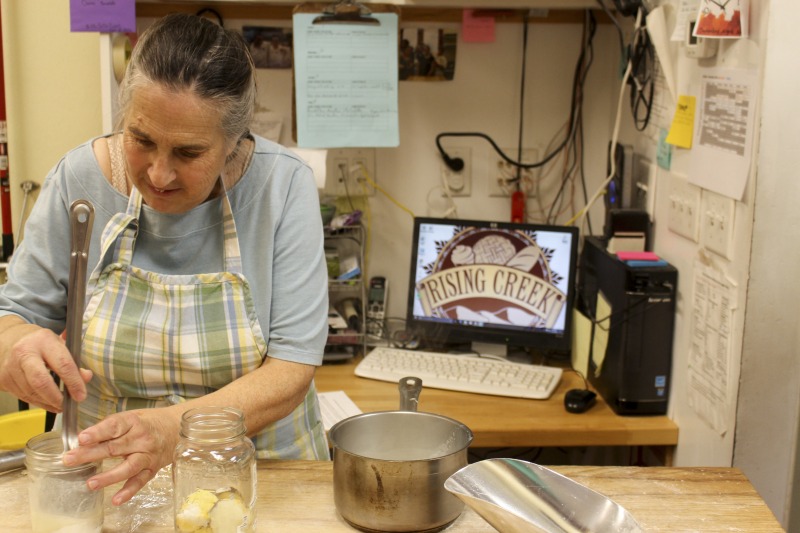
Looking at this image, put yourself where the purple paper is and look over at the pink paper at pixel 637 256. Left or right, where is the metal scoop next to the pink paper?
right

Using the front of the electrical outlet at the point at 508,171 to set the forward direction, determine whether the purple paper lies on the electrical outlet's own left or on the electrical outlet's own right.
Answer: on the electrical outlet's own right

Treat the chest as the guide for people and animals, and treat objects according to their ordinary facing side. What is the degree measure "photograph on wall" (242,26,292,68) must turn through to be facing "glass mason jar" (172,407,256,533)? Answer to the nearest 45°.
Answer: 0° — it already faces it

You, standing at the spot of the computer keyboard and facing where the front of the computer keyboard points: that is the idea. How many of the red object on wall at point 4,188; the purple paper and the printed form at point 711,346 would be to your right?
2

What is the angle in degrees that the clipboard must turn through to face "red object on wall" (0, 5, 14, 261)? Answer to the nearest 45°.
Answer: approximately 90° to its right
